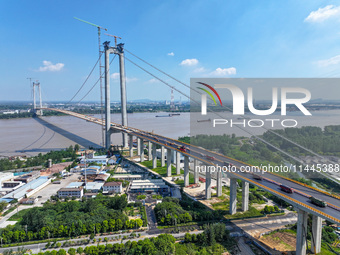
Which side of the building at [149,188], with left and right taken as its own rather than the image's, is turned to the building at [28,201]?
right

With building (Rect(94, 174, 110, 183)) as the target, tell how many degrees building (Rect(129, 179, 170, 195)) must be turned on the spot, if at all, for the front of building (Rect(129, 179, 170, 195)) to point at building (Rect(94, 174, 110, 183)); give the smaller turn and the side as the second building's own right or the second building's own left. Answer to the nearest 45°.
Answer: approximately 135° to the second building's own right

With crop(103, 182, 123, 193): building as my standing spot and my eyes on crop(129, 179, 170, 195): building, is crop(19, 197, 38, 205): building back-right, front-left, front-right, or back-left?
back-right

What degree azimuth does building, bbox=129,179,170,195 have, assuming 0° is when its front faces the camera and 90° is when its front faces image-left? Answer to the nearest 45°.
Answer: approximately 0°

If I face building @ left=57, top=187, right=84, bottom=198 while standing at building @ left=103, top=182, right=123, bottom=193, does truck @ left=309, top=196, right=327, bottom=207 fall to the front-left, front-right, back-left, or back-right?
back-left

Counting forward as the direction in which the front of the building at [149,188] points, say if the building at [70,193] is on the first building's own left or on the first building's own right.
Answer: on the first building's own right

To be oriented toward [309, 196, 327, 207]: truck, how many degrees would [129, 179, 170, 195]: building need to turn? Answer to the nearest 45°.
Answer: approximately 45° to its left

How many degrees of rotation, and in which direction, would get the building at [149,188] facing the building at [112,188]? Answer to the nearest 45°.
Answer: approximately 90° to its right
